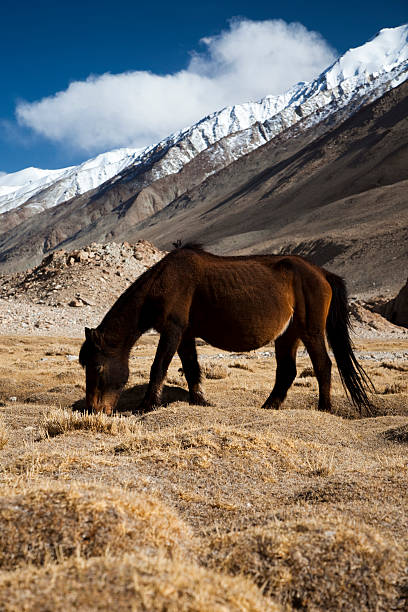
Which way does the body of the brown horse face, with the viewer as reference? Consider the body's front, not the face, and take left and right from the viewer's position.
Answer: facing to the left of the viewer

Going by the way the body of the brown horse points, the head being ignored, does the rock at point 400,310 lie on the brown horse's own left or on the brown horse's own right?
on the brown horse's own right
